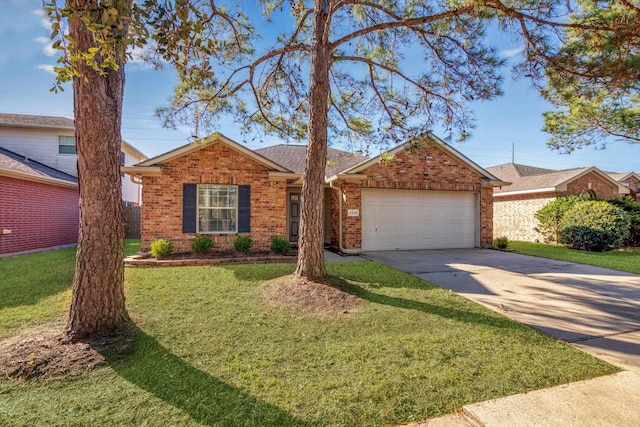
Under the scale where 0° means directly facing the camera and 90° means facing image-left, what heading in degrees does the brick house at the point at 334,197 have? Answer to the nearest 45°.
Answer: approximately 0°

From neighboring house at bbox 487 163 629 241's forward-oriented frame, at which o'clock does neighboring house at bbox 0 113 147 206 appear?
neighboring house at bbox 0 113 147 206 is roughly at 3 o'clock from neighboring house at bbox 487 163 629 241.

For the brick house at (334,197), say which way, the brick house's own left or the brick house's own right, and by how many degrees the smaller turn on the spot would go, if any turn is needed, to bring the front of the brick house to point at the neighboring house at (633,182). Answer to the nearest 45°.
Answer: approximately 135° to the brick house's own left

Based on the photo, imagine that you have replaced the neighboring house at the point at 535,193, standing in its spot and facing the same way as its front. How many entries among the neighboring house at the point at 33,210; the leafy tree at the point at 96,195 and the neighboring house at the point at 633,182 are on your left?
1

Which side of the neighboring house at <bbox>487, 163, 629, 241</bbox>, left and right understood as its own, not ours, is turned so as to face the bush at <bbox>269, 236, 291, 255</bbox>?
right

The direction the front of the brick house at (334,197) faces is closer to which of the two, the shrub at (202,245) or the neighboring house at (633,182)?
the shrub

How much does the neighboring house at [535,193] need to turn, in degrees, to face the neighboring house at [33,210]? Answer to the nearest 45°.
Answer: approximately 90° to its right

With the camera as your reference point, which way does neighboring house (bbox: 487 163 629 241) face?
facing the viewer and to the right of the viewer

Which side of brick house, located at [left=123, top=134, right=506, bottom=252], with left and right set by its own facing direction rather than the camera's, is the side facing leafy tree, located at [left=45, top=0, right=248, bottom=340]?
front

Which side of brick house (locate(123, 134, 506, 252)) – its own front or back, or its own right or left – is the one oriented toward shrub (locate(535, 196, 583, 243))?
left

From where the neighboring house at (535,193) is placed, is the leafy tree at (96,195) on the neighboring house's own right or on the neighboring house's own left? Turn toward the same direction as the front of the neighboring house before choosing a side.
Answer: on the neighboring house's own right

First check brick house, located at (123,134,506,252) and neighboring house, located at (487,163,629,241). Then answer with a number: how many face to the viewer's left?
0

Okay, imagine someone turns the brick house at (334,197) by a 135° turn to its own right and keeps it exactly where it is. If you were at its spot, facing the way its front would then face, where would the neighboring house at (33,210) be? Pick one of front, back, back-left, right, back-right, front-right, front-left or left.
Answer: front-left

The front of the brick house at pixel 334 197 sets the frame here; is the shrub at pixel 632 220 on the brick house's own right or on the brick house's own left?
on the brick house's own left

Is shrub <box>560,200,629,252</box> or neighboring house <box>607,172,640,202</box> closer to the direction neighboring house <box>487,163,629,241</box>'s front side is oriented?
the shrub
